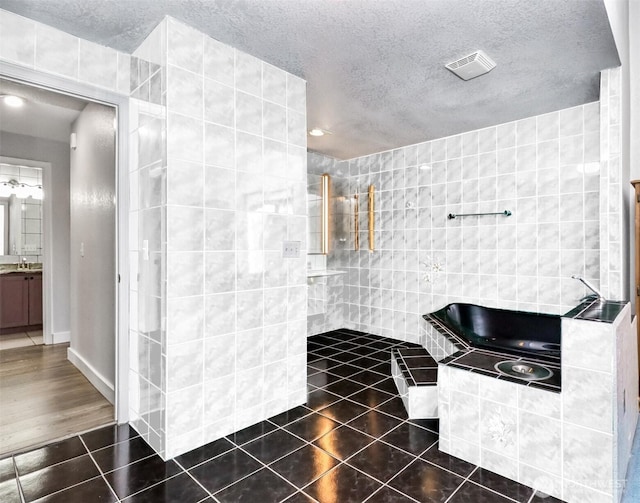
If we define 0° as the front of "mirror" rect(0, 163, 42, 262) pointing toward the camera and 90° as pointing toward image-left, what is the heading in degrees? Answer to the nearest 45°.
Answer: approximately 0°

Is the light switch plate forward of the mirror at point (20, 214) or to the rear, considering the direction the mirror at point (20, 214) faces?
forward

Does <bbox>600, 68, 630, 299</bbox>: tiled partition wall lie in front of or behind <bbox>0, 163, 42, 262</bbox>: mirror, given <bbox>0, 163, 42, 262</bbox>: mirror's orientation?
in front

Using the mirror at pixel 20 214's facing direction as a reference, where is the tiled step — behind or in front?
in front

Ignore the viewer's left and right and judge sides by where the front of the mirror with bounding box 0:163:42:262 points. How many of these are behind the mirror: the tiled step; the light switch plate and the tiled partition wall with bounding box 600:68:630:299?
0

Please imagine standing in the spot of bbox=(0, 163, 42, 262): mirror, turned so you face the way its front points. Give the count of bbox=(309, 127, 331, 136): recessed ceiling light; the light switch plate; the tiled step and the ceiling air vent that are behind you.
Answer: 0

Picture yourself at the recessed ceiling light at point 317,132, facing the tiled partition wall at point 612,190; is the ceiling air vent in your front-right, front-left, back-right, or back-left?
front-right

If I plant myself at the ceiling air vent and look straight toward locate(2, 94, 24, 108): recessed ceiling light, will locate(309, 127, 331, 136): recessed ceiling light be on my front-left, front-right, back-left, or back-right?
front-right

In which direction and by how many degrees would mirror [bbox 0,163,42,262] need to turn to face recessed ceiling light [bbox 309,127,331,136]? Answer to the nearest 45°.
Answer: approximately 45° to its left

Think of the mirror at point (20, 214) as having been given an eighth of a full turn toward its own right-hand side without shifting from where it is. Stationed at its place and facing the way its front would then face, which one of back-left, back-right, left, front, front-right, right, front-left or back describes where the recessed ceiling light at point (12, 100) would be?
front-left

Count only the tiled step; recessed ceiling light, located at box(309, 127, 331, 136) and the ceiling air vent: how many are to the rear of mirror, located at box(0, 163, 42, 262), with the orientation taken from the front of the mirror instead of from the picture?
0

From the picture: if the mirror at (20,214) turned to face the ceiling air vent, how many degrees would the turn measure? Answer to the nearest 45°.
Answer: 0° — it already faces it

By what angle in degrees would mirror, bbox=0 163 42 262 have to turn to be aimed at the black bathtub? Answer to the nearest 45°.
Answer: approximately 45° to its left
